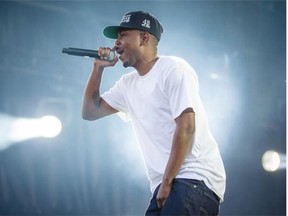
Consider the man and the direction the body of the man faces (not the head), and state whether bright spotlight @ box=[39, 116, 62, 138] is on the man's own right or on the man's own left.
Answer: on the man's own right

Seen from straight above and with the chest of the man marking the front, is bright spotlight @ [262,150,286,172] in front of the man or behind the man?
behind

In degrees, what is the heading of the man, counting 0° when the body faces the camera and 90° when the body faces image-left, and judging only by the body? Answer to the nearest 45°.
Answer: approximately 45°

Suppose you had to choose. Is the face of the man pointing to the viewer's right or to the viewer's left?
to the viewer's left

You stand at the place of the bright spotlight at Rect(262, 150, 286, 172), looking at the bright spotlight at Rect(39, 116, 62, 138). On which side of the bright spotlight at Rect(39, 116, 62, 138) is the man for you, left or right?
left
